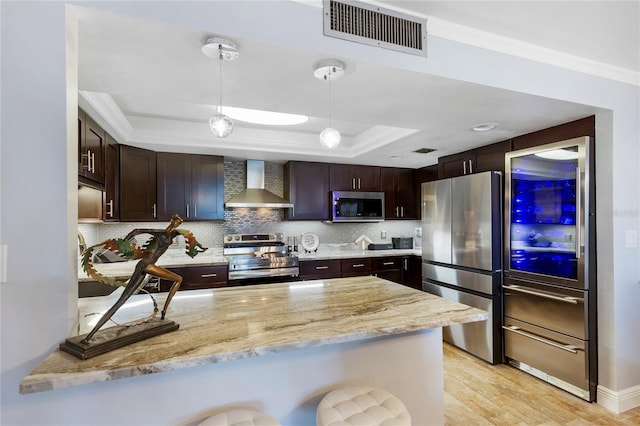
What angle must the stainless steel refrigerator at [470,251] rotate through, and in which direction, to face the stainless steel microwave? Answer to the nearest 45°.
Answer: approximately 90° to its right

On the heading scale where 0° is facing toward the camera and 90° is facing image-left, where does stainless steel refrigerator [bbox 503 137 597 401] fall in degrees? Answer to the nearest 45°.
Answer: approximately 45°

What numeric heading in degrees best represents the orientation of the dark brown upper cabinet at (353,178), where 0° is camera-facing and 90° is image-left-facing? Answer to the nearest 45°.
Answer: approximately 0°

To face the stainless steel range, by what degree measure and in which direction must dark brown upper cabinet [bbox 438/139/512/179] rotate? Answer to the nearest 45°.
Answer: approximately 45° to its right

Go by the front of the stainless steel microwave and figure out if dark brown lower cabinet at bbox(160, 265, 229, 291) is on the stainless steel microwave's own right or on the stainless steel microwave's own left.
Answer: on the stainless steel microwave's own right

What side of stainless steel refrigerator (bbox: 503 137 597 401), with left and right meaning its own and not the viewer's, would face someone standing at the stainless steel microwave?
right

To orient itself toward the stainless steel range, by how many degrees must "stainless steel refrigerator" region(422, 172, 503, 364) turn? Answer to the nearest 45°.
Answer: approximately 45° to its right

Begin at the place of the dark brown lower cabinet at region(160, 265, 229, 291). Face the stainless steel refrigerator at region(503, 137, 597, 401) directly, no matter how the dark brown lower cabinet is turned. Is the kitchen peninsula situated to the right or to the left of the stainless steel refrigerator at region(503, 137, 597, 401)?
right

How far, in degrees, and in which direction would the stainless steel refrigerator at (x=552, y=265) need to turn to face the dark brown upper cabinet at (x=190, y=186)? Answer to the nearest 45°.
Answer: approximately 45° to its right
